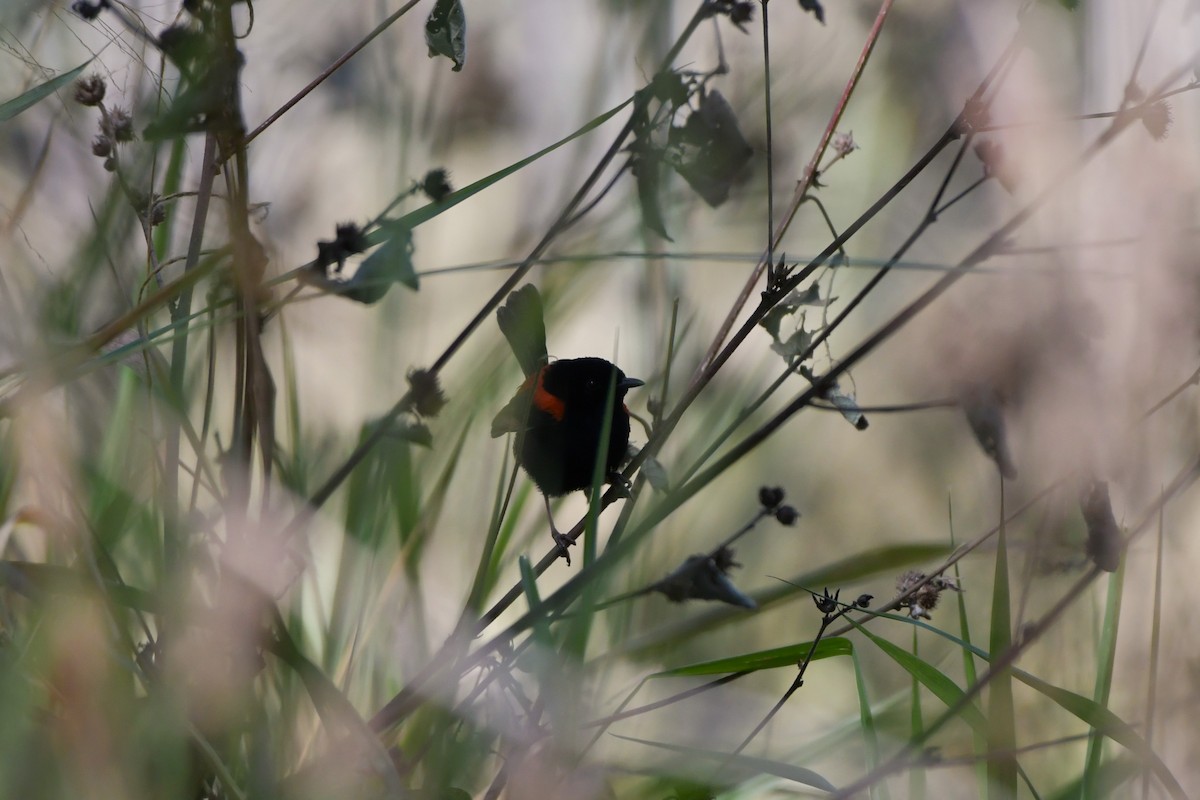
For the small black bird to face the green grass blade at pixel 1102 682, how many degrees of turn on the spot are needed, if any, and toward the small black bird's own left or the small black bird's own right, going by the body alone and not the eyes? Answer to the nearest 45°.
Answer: approximately 45° to the small black bird's own right

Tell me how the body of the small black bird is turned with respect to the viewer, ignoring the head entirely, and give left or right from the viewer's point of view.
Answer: facing to the right of the viewer

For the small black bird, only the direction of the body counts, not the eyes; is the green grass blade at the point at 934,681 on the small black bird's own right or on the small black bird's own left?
on the small black bird's own right
